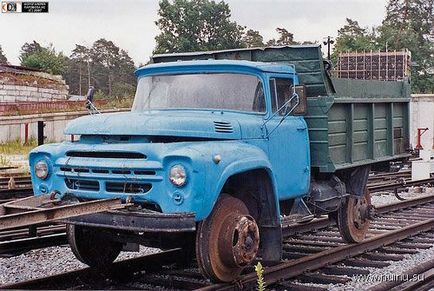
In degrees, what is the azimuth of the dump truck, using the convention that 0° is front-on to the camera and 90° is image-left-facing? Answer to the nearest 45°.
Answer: approximately 45°

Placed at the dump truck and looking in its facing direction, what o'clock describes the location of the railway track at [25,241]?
The railway track is roughly at 2 o'clock from the dump truck.
